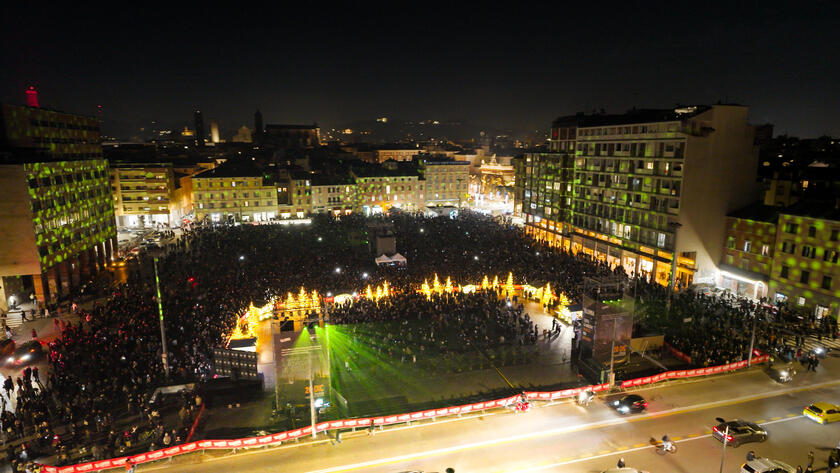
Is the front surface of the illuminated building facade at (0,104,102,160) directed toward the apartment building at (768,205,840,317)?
yes

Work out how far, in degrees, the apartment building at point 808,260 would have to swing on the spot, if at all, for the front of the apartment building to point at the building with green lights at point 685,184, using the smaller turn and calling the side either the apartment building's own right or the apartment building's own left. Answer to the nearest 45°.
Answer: approximately 90° to the apartment building's own right

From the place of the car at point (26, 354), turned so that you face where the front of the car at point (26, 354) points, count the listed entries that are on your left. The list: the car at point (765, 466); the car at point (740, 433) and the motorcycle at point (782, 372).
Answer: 3

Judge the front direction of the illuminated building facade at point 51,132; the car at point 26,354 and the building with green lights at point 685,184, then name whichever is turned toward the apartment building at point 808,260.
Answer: the illuminated building facade

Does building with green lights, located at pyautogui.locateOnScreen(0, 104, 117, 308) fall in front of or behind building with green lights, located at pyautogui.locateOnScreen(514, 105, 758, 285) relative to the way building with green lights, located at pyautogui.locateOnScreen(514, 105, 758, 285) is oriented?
in front

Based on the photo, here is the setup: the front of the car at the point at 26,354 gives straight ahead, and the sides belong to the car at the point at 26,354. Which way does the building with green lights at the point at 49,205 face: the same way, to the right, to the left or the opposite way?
to the left

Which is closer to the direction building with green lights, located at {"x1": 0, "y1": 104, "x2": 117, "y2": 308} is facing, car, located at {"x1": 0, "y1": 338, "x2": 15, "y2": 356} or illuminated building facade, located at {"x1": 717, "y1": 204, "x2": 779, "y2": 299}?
the illuminated building facade

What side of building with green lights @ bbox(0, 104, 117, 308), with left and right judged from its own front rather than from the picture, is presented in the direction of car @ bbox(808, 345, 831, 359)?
front

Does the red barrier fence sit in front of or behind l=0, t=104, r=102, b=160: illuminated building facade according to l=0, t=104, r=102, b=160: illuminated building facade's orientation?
in front

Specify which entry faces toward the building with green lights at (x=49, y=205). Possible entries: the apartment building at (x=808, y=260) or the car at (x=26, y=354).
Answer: the apartment building

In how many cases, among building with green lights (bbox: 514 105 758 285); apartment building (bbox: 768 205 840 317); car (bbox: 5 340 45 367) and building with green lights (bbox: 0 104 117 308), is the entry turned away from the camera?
0

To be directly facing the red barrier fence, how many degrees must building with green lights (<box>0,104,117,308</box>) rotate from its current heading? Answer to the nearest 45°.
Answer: approximately 45° to its right

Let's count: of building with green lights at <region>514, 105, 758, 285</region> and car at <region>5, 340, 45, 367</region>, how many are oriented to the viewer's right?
0

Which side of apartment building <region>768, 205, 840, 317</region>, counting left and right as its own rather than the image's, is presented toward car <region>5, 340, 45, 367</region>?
front

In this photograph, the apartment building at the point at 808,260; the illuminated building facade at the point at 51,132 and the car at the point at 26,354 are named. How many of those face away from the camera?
0

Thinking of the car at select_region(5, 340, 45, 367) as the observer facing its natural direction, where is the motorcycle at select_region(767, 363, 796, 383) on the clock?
the motorcycle at select_region(767, 363, 796, 383) is roughly at 9 o'clock from the car at select_region(5, 340, 45, 367).

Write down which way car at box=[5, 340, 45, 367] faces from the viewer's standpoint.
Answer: facing the viewer and to the left of the viewer

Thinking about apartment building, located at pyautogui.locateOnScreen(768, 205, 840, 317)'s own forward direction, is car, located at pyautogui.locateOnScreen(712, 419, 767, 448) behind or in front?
in front

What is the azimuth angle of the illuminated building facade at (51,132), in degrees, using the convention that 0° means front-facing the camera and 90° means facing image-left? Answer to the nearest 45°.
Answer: approximately 315°

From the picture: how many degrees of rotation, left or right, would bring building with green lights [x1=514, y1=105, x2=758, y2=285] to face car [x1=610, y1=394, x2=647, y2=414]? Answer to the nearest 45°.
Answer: approximately 45° to its left
